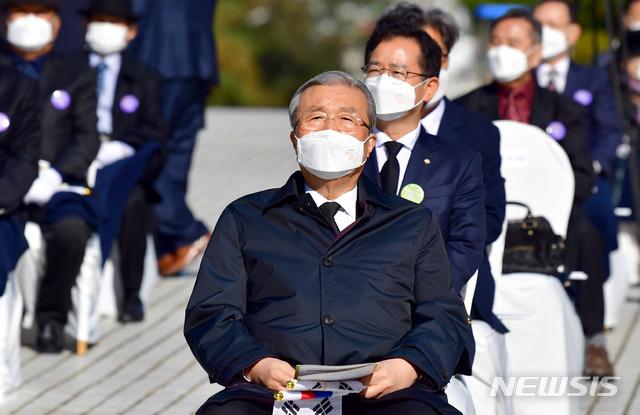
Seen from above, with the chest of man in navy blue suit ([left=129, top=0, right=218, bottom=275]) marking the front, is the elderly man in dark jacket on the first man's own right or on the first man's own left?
on the first man's own left

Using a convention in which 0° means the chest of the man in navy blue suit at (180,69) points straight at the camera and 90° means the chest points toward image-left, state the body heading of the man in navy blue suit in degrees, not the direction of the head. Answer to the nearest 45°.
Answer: approximately 45°

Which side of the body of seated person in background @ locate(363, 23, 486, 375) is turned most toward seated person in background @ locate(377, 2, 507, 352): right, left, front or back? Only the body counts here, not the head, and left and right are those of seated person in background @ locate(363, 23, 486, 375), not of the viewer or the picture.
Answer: back

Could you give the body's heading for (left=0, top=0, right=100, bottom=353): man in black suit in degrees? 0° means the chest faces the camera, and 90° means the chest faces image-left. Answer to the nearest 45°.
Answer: approximately 0°
